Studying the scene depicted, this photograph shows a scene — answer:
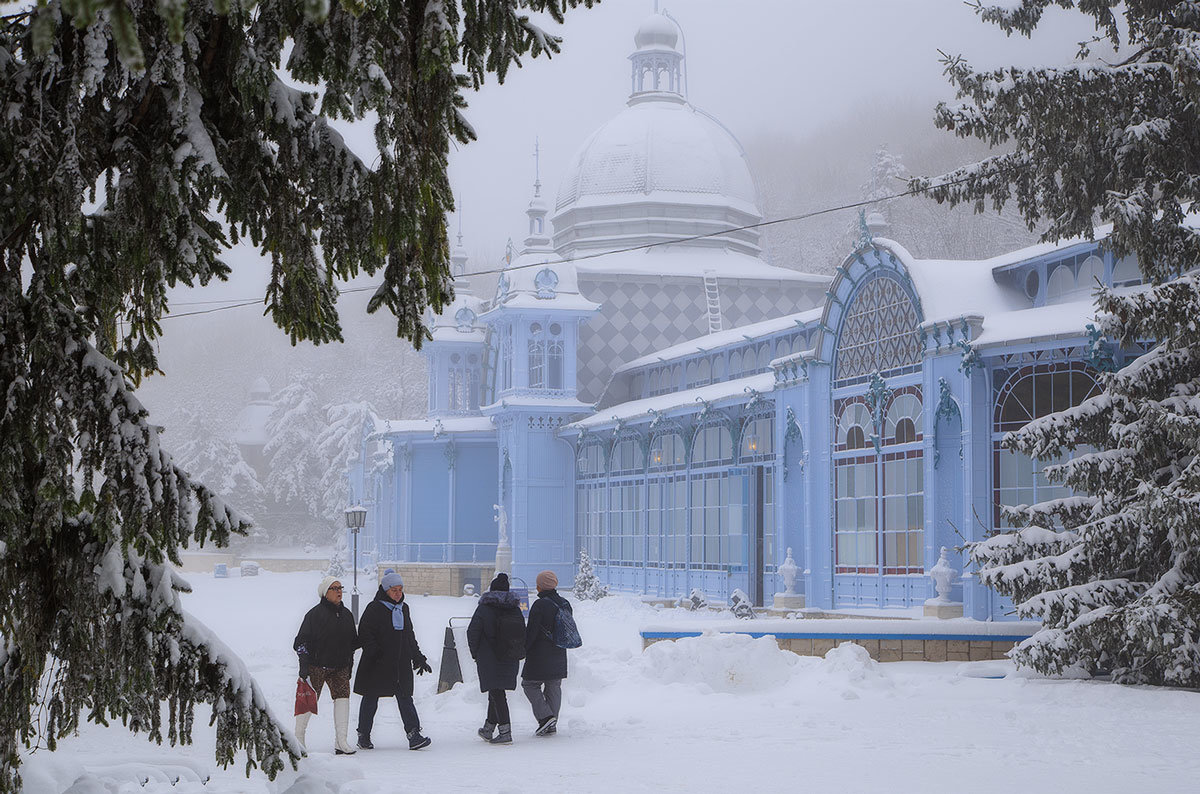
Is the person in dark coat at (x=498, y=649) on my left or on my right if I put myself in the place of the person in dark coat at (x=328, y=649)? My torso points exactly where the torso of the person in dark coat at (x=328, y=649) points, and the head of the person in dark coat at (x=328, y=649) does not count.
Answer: on my left

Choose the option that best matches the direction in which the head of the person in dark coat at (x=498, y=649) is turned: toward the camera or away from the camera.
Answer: away from the camera

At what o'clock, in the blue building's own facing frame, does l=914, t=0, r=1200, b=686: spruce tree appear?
The spruce tree is roughly at 10 o'clock from the blue building.

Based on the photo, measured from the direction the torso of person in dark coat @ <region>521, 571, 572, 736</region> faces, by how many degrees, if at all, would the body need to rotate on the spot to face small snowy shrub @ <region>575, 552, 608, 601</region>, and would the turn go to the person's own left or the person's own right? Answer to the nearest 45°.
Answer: approximately 45° to the person's own right

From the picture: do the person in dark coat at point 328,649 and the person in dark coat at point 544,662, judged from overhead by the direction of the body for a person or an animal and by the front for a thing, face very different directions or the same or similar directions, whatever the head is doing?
very different directions

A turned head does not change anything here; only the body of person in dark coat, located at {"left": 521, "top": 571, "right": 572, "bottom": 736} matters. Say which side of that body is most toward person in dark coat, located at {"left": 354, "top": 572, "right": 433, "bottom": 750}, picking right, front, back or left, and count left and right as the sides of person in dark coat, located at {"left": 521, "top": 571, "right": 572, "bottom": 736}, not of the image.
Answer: left

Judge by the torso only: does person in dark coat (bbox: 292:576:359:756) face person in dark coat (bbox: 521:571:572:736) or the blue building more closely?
the person in dark coat

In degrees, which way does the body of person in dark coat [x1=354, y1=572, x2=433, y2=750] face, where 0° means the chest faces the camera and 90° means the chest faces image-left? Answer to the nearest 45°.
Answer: approximately 315°
